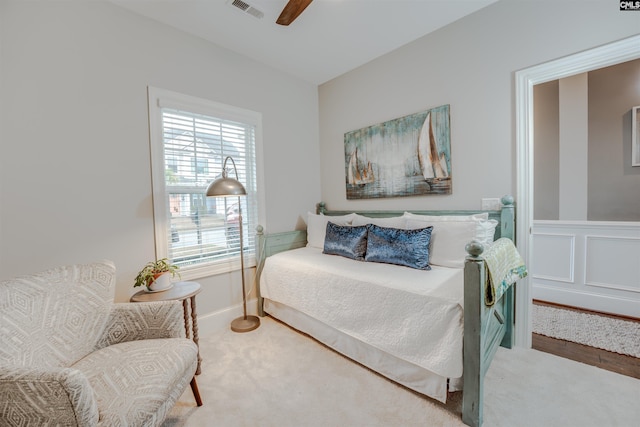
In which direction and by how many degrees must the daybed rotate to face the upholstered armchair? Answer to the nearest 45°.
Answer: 0° — it already faces it

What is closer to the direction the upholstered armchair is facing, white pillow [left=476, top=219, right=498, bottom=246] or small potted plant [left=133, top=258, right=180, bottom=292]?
the white pillow

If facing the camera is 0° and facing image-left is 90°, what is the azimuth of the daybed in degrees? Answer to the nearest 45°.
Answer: approximately 45°

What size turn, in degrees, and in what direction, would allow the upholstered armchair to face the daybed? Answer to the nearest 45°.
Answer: approximately 45° to its left

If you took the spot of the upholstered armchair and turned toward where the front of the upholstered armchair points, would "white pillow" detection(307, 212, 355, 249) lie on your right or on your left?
on your left

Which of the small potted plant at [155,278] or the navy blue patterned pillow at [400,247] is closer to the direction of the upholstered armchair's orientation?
the navy blue patterned pillow

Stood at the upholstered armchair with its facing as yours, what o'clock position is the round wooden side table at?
The round wooden side table is roughly at 9 o'clock from the upholstered armchair.

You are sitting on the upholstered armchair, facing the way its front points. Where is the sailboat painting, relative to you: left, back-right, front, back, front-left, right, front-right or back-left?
front-left

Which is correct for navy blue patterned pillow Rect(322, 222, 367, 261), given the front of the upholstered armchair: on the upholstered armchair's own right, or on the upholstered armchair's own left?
on the upholstered armchair's own left

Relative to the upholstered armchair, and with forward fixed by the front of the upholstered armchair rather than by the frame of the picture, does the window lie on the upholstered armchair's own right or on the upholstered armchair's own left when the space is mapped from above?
on the upholstered armchair's own left
